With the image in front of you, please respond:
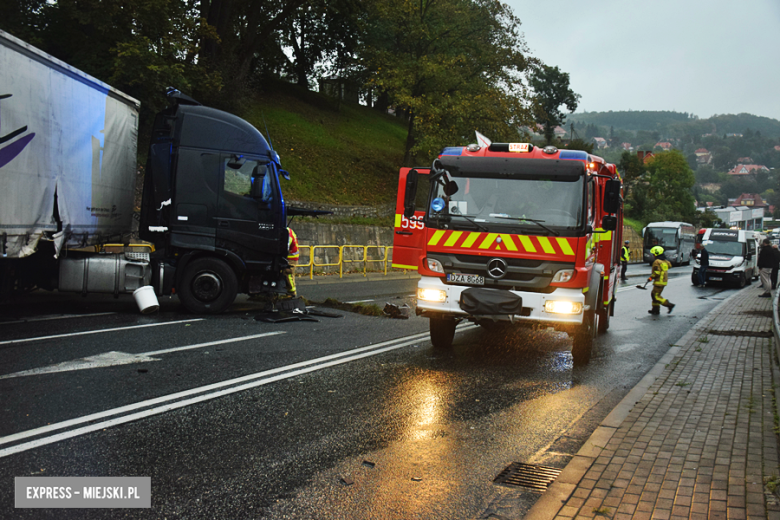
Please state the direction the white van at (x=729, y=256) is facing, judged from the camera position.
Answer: facing the viewer and to the left of the viewer

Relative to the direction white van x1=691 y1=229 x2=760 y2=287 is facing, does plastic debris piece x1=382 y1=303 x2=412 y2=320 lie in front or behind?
in front

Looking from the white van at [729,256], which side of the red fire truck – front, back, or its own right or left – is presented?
back

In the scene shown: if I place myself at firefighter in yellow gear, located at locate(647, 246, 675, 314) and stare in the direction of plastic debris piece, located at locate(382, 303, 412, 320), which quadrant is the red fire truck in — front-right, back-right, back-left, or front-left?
front-left

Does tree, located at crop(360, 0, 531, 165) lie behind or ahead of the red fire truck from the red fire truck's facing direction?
behind

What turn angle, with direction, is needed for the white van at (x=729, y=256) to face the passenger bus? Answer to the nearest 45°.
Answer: approximately 135° to its right

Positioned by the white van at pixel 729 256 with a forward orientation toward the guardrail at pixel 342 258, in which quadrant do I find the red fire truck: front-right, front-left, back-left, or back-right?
front-left

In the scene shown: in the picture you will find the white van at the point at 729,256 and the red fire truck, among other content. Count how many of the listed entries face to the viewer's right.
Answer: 0

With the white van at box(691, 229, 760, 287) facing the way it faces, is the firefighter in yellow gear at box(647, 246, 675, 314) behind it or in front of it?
in front

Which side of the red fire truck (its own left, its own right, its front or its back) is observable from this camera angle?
front
